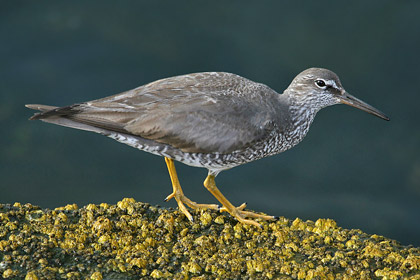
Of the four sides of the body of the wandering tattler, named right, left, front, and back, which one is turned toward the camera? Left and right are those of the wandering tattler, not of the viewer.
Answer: right
